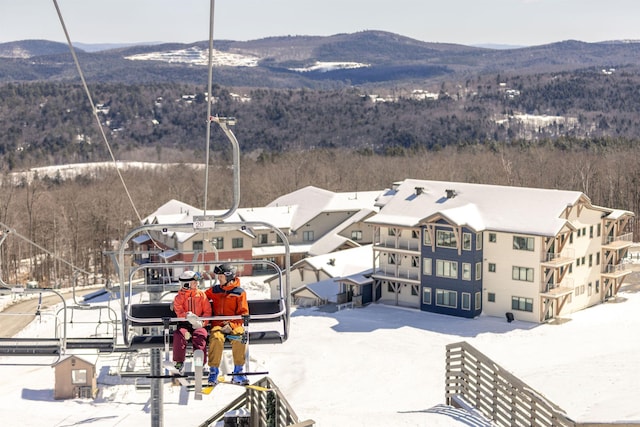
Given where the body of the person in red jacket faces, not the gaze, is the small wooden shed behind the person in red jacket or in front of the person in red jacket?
behind

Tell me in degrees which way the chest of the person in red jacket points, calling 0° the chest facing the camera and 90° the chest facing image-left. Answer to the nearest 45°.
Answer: approximately 0°
